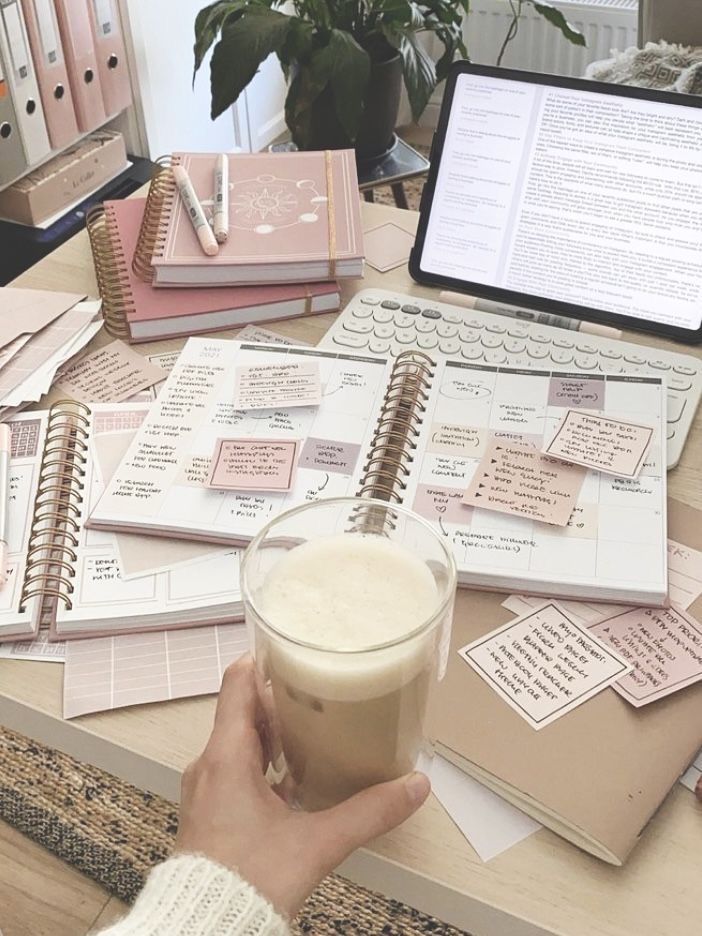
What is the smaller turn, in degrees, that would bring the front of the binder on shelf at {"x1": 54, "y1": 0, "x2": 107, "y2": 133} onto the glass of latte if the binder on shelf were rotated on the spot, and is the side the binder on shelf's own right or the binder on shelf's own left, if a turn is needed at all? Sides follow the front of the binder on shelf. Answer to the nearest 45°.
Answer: approximately 45° to the binder on shelf's own right

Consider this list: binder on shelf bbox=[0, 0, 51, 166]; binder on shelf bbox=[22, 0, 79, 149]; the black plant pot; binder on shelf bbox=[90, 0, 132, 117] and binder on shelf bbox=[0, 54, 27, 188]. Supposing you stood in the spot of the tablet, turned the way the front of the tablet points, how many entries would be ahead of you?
0

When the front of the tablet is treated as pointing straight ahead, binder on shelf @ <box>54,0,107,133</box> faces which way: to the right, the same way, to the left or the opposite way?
to the left

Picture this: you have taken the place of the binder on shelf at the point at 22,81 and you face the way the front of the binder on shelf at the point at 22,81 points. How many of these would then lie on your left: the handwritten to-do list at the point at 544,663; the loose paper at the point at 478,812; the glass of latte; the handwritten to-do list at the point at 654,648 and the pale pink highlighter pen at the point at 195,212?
0

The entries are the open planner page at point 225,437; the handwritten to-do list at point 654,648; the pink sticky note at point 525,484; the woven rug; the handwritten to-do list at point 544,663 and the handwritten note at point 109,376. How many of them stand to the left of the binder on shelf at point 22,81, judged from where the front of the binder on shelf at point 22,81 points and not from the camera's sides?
0

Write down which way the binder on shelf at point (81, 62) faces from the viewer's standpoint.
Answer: facing the viewer and to the right of the viewer

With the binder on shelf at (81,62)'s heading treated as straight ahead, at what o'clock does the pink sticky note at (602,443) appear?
The pink sticky note is roughly at 1 o'clock from the binder on shelf.

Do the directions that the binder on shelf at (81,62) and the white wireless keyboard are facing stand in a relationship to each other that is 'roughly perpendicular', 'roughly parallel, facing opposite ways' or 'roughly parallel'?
roughly perpendicular

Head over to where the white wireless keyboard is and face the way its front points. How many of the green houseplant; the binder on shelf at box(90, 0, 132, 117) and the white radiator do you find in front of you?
0

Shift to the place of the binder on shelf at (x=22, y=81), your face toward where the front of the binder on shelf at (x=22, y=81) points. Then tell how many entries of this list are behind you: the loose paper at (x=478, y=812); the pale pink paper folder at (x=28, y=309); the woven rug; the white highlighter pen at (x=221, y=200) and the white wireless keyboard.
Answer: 0

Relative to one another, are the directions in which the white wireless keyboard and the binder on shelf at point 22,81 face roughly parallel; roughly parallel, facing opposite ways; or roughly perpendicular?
roughly perpendicular

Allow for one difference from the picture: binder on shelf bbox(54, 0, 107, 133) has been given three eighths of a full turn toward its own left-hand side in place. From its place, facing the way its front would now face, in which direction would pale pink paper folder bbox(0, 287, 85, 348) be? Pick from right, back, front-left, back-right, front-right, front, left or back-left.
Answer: back

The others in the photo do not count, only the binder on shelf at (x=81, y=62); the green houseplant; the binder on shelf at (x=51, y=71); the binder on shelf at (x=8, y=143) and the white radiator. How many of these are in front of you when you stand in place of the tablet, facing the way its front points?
0

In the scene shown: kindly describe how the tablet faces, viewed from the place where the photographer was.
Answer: facing the viewer

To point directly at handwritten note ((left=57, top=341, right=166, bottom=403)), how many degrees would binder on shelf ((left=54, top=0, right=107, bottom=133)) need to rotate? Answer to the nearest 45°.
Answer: approximately 45° to its right

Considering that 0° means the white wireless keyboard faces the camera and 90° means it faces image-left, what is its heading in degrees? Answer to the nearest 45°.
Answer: approximately 0°

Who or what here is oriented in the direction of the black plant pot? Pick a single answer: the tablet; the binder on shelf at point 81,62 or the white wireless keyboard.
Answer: the binder on shelf

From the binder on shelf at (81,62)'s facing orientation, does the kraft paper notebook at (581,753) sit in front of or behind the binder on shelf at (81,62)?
in front

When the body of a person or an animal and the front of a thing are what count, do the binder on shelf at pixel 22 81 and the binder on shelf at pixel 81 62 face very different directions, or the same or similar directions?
same or similar directions

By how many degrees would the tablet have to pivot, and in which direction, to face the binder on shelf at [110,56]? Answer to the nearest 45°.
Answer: approximately 135° to its right
